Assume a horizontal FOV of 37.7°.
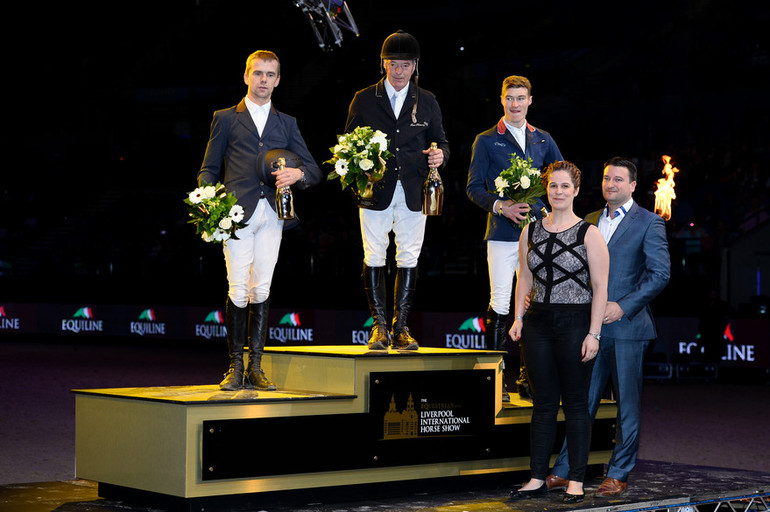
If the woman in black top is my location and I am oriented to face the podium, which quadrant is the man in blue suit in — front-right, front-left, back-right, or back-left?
back-right

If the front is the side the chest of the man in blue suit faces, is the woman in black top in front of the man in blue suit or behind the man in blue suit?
in front

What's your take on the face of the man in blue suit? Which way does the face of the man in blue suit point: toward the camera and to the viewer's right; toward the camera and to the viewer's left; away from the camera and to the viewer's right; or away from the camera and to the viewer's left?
toward the camera and to the viewer's left

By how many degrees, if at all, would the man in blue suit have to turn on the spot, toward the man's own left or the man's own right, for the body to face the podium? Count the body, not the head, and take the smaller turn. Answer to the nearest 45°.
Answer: approximately 45° to the man's own right

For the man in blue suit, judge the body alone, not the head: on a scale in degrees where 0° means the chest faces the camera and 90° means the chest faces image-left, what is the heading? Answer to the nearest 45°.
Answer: approximately 45°
